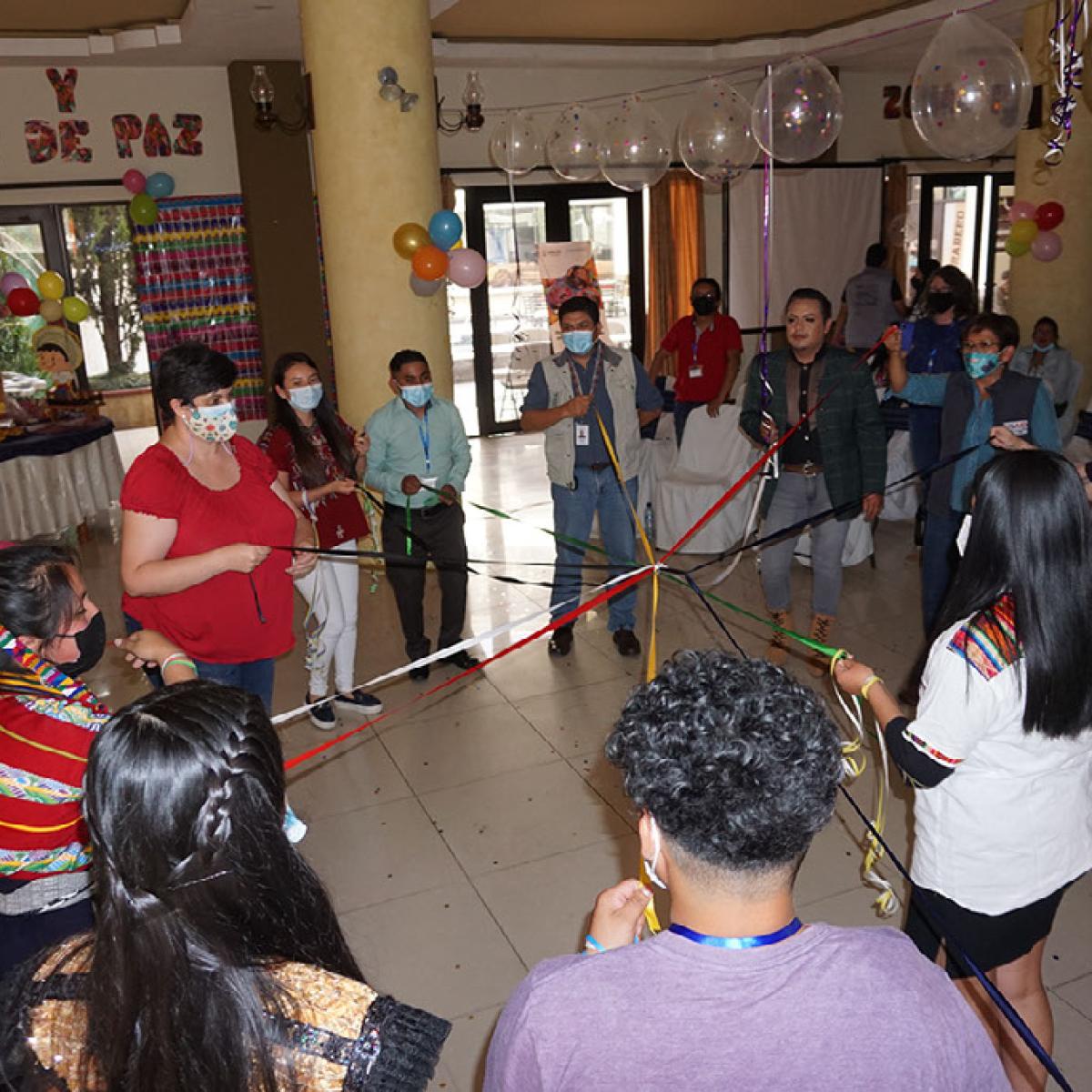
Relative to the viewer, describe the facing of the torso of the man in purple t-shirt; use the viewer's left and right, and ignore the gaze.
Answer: facing away from the viewer

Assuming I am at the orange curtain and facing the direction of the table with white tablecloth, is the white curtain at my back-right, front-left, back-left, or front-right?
back-left

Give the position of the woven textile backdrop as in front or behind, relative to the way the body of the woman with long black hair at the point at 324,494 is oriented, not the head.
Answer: behind

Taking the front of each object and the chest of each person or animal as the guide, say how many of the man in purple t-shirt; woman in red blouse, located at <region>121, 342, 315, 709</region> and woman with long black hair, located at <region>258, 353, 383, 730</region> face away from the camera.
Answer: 1

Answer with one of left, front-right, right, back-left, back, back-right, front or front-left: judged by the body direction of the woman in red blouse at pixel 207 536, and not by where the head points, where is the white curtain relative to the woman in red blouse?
left

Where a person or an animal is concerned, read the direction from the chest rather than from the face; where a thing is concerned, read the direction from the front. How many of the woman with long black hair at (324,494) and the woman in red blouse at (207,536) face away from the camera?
0

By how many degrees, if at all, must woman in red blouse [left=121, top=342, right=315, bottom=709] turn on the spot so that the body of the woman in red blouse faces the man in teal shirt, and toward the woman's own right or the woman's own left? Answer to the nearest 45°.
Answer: approximately 90° to the woman's own left

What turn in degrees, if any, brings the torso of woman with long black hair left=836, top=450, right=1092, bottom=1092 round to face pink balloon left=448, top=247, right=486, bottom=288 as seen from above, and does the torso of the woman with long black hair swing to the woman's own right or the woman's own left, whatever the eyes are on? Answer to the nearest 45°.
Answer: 0° — they already face it

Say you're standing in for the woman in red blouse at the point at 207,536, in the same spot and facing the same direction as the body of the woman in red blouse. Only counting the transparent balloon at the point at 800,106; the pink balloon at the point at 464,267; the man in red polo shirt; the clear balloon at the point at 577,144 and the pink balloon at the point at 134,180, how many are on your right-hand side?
0

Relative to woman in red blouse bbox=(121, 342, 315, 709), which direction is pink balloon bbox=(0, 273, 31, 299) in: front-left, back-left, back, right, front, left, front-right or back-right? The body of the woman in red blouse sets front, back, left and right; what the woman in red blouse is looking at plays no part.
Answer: back-left

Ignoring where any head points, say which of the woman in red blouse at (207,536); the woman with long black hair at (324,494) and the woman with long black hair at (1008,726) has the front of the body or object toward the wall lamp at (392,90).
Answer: the woman with long black hair at (1008,726)

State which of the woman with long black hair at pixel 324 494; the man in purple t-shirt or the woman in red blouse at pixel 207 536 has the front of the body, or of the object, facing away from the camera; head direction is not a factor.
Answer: the man in purple t-shirt

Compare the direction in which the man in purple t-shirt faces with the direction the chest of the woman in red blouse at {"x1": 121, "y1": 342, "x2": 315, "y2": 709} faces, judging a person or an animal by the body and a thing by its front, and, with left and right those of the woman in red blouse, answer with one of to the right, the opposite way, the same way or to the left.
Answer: to the left

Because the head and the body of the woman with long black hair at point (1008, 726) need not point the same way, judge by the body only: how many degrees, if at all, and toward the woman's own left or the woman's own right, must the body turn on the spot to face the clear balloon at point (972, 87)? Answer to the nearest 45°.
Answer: approximately 45° to the woman's own right

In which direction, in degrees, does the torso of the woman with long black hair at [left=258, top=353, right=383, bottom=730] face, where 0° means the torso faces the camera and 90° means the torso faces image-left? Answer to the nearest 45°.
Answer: approximately 315°

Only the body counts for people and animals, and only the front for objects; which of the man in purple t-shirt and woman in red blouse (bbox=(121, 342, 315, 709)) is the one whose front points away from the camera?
the man in purple t-shirt

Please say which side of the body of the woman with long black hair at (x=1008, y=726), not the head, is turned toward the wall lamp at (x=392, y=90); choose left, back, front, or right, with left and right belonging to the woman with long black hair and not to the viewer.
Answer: front

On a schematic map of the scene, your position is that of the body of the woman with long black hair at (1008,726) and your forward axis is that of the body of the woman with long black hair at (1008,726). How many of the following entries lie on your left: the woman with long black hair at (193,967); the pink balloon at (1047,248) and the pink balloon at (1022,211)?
1

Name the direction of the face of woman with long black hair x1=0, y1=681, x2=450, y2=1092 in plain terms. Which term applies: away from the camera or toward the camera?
away from the camera

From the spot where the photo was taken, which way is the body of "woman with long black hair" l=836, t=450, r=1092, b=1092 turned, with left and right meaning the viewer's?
facing away from the viewer and to the left of the viewer

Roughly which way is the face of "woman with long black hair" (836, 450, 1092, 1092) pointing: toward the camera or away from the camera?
away from the camera
